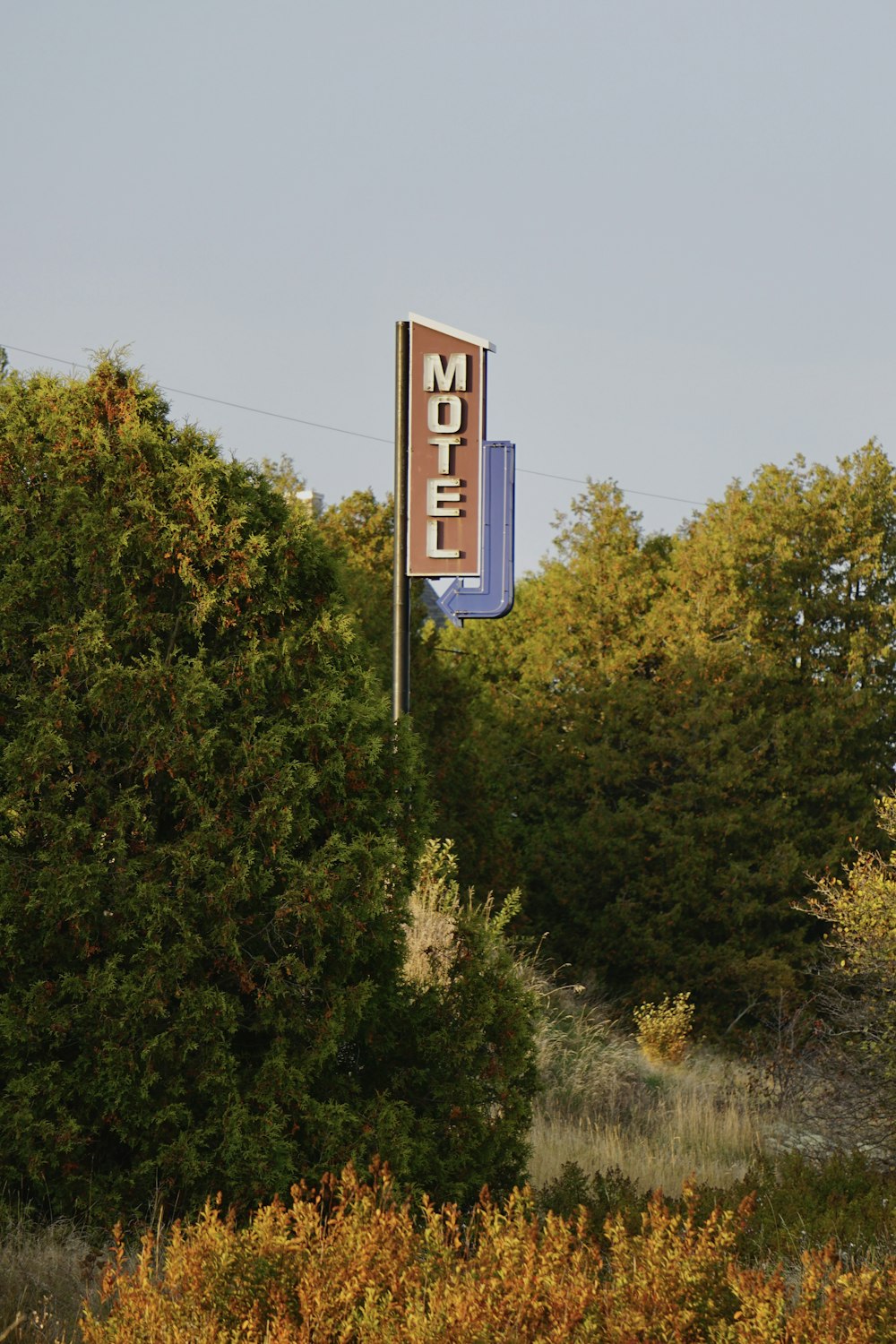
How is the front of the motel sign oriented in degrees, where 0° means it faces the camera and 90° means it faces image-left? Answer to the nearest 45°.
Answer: approximately 0°

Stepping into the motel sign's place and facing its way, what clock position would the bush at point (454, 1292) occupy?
The bush is roughly at 12 o'clock from the motel sign.

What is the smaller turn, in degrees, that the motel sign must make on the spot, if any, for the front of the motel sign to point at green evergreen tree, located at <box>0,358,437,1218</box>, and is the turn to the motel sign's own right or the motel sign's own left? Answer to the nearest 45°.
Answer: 0° — it already faces it
